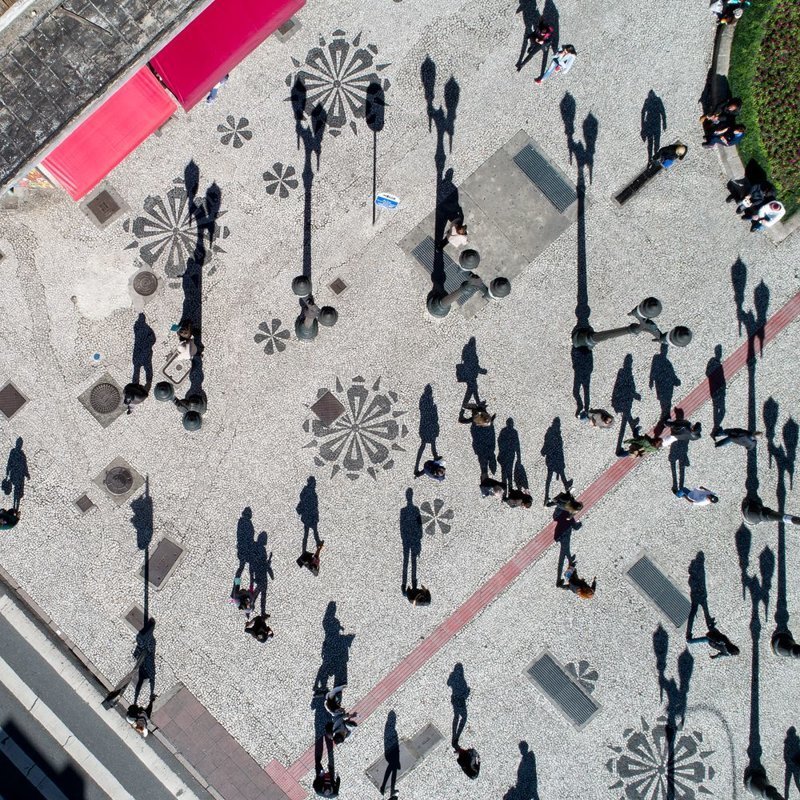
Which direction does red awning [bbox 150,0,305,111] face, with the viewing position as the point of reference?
facing the viewer and to the right of the viewer
